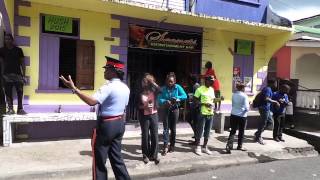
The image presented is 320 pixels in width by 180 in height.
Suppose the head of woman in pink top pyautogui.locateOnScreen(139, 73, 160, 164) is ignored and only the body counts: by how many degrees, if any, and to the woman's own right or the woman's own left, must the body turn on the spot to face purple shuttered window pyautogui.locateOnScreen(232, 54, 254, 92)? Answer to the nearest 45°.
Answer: approximately 135° to the woman's own left

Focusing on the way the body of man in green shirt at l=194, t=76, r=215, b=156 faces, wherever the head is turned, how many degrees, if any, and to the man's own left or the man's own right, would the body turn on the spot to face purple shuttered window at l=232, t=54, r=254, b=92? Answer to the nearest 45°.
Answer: approximately 135° to the man's own left

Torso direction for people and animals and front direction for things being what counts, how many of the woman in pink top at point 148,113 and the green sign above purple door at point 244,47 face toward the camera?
2

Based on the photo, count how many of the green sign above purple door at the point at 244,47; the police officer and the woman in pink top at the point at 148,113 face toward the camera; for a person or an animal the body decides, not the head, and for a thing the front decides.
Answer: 2

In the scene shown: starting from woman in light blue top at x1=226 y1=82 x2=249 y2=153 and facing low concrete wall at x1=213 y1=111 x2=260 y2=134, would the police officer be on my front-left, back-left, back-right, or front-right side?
back-left

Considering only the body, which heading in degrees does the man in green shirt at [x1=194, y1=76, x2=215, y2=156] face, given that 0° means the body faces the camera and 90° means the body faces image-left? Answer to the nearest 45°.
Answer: approximately 315°

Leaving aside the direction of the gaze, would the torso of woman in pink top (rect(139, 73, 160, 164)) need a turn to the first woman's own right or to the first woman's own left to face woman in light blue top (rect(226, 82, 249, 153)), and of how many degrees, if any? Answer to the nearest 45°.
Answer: approximately 135° to the first woman's own left

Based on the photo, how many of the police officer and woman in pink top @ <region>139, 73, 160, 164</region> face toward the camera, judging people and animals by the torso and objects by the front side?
1

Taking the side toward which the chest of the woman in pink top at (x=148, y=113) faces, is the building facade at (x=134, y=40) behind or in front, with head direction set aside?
behind

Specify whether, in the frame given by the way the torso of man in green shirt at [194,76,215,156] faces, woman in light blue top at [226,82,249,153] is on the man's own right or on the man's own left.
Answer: on the man's own left
